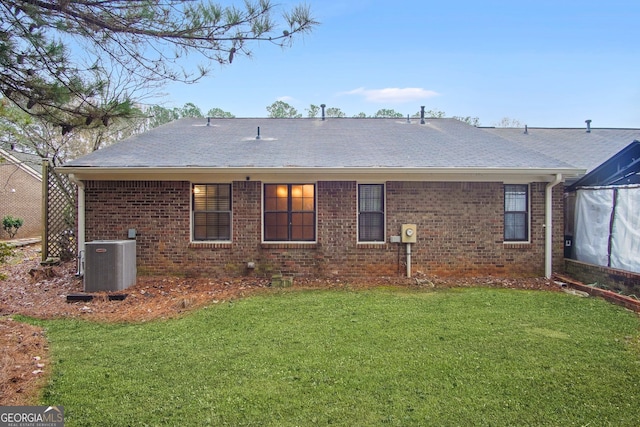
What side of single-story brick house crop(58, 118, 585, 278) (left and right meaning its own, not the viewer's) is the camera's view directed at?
back

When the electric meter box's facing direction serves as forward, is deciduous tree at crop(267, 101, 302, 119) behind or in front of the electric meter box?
behind

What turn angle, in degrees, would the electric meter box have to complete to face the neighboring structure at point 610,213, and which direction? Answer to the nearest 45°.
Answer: approximately 90° to its left

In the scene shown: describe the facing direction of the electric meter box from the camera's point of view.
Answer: facing the viewer

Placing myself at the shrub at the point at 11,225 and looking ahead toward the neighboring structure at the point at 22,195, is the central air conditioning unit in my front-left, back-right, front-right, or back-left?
back-right

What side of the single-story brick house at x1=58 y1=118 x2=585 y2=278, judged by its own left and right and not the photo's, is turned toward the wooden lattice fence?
left

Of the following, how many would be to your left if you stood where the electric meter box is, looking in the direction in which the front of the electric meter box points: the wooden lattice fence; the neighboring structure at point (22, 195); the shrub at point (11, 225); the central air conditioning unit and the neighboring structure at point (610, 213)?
1

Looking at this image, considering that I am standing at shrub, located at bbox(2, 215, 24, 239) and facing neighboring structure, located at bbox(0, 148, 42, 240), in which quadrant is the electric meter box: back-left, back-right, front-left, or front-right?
back-right

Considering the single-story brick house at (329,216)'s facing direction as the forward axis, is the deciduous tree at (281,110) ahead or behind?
ahead

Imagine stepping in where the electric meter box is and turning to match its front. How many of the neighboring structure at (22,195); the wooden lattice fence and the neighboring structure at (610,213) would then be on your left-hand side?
1

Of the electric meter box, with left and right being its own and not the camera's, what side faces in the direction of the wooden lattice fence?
right
